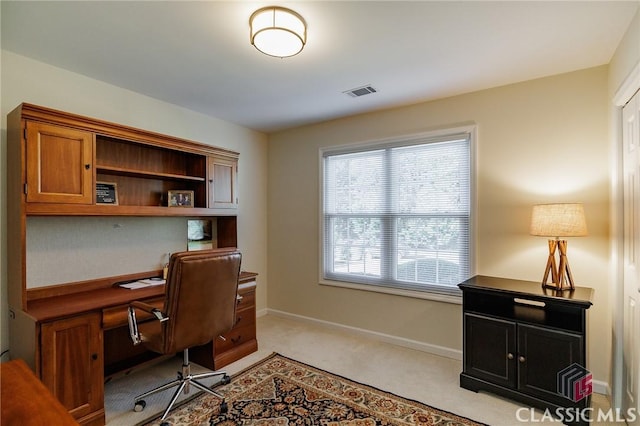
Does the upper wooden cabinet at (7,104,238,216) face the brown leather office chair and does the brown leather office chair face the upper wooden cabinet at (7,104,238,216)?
yes

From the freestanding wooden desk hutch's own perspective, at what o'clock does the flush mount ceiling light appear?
The flush mount ceiling light is roughly at 12 o'clock from the freestanding wooden desk hutch.

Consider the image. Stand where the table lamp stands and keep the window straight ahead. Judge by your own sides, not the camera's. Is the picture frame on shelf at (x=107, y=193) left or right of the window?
left

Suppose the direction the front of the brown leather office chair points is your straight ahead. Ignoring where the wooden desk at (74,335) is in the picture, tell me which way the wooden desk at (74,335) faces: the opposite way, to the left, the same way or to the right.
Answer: the opposite way

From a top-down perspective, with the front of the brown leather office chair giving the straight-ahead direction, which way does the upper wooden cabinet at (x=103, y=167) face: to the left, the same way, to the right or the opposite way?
the opposite way

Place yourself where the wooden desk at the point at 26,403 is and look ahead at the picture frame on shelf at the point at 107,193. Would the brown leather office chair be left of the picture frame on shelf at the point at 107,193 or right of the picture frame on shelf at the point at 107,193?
right

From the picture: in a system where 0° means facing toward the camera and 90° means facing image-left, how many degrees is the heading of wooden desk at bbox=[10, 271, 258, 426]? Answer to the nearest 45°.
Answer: approximately 315°
